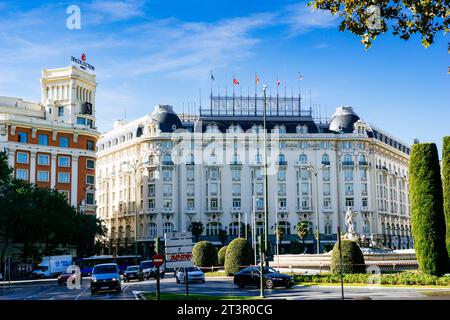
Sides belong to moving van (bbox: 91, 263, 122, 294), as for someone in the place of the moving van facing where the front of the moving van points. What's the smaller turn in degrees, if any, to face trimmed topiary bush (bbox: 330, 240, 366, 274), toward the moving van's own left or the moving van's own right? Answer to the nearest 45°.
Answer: approximately 90° to the moving van's own left

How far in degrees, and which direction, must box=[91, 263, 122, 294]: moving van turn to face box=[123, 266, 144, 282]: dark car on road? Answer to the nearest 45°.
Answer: approximately 180°

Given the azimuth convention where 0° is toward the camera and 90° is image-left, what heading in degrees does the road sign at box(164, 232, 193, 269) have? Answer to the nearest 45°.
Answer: approximately 0°

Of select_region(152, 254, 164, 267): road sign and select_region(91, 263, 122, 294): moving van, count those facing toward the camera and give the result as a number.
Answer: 2

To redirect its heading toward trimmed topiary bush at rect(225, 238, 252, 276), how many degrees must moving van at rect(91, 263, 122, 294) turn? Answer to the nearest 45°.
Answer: approximately 135° to its left

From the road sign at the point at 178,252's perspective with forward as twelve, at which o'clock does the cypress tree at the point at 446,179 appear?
The cypress tree is roughly at 8 o'clock from the road sign.

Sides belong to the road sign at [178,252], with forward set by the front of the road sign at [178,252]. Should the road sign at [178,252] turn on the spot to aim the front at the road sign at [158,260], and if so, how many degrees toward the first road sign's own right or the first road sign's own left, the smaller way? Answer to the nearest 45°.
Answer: approximately 45° to the first road sign's own right

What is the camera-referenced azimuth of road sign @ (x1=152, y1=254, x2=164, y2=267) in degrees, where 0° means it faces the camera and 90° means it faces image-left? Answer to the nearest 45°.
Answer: approximately 0°
